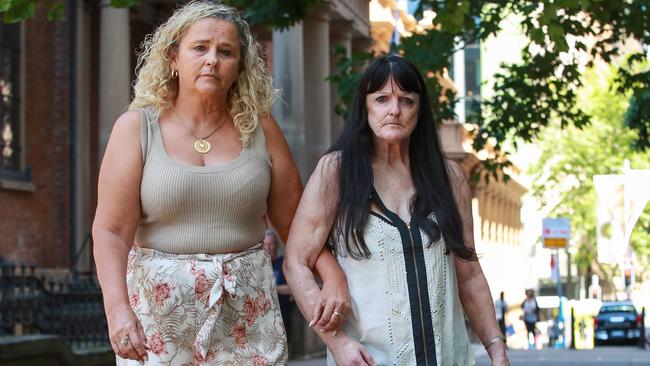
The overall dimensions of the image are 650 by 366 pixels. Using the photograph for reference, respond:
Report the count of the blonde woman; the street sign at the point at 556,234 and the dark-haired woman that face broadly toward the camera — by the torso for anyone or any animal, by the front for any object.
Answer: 3

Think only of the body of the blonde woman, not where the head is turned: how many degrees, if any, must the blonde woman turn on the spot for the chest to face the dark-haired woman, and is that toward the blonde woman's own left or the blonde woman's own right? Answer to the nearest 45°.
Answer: approximately 90° to the blonde woman's own left

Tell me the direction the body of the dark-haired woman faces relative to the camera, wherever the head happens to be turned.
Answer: toward the camera

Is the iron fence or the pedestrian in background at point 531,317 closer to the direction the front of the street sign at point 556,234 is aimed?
the iron fence

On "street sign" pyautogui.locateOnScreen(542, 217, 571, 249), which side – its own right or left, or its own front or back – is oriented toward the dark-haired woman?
front

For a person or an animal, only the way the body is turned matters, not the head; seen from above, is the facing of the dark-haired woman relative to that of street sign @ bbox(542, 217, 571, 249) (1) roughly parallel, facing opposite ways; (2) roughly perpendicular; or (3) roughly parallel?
roughly parallel

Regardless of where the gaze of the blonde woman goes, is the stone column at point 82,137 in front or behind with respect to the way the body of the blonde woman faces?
behind

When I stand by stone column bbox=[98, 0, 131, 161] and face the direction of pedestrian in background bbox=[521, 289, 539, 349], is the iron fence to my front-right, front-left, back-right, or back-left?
back-right

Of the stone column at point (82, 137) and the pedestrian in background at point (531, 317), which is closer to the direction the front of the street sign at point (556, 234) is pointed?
the stone column

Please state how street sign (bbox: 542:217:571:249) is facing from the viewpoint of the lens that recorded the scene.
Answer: facing the viewer

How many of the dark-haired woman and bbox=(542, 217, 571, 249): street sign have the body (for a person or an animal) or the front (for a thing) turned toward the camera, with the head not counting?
2

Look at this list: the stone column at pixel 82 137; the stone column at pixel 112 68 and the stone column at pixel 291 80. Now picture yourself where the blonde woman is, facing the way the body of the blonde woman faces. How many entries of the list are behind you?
3

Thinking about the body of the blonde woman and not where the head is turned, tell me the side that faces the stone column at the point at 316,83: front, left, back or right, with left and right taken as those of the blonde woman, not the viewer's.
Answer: back
